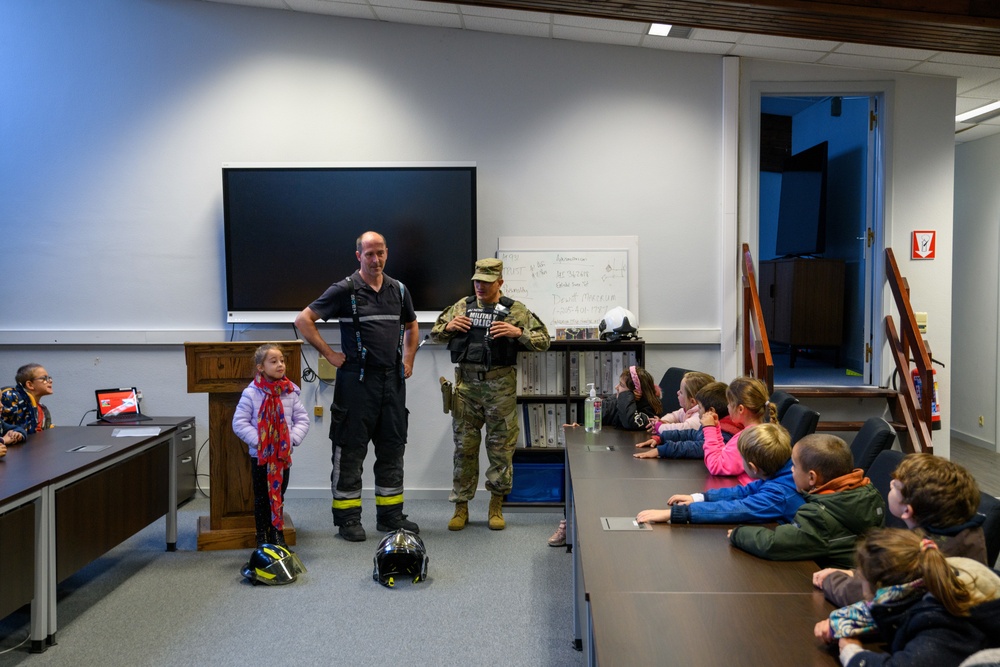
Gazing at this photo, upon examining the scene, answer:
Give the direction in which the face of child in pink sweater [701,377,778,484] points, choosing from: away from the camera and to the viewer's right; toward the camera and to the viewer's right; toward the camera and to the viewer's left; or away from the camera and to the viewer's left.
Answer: away from the camera and to the viewer's left

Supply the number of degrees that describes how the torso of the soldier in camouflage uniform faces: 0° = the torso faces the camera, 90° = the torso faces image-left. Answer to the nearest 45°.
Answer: approximately 0°

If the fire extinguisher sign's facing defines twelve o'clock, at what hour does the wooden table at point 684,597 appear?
The wooden table is roughly at 12 o'clock from the fire extinguisher sign.

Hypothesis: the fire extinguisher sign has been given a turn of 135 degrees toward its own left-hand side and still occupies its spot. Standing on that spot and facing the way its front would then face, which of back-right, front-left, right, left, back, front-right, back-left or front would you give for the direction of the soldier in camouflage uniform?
back

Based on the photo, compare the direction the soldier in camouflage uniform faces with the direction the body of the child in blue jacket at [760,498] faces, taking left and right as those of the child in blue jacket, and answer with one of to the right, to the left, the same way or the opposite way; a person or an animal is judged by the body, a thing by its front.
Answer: to the left

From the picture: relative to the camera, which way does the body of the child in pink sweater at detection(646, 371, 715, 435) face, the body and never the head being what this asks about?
to the viewer's left

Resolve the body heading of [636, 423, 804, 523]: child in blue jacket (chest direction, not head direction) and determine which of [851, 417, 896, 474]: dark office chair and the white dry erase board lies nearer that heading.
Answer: the white dry erase board

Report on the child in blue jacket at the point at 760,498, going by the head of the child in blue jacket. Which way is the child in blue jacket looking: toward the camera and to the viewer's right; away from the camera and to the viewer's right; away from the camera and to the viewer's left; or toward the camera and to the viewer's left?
away from the camera and to the viewer's left

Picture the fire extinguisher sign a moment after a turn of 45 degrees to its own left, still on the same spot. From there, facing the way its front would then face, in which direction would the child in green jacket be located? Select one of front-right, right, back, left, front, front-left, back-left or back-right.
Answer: front-right

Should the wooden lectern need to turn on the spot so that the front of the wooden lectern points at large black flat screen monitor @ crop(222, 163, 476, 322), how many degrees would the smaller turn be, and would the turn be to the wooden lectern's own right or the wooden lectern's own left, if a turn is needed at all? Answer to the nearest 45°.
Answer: approximately 135° to the wooden lectern's own left

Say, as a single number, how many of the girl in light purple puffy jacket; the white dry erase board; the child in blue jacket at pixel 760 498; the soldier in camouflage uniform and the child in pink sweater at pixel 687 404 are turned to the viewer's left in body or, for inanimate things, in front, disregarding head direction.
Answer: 2

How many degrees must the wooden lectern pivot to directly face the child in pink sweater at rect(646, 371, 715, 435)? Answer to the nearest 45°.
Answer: approximately 90° to its left

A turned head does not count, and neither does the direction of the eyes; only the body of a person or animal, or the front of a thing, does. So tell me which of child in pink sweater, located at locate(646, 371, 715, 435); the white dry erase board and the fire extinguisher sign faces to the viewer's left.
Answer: the child in pink sweater

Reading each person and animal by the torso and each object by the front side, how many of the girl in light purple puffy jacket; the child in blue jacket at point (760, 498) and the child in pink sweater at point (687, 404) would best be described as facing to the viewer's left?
2

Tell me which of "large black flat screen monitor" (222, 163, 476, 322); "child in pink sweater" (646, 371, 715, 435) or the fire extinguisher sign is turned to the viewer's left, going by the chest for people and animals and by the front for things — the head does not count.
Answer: the child in pink sweater

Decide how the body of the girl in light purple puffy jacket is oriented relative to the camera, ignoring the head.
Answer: toward the camera

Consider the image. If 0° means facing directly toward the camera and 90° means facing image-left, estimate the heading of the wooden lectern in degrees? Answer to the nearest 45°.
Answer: approximately 0°
